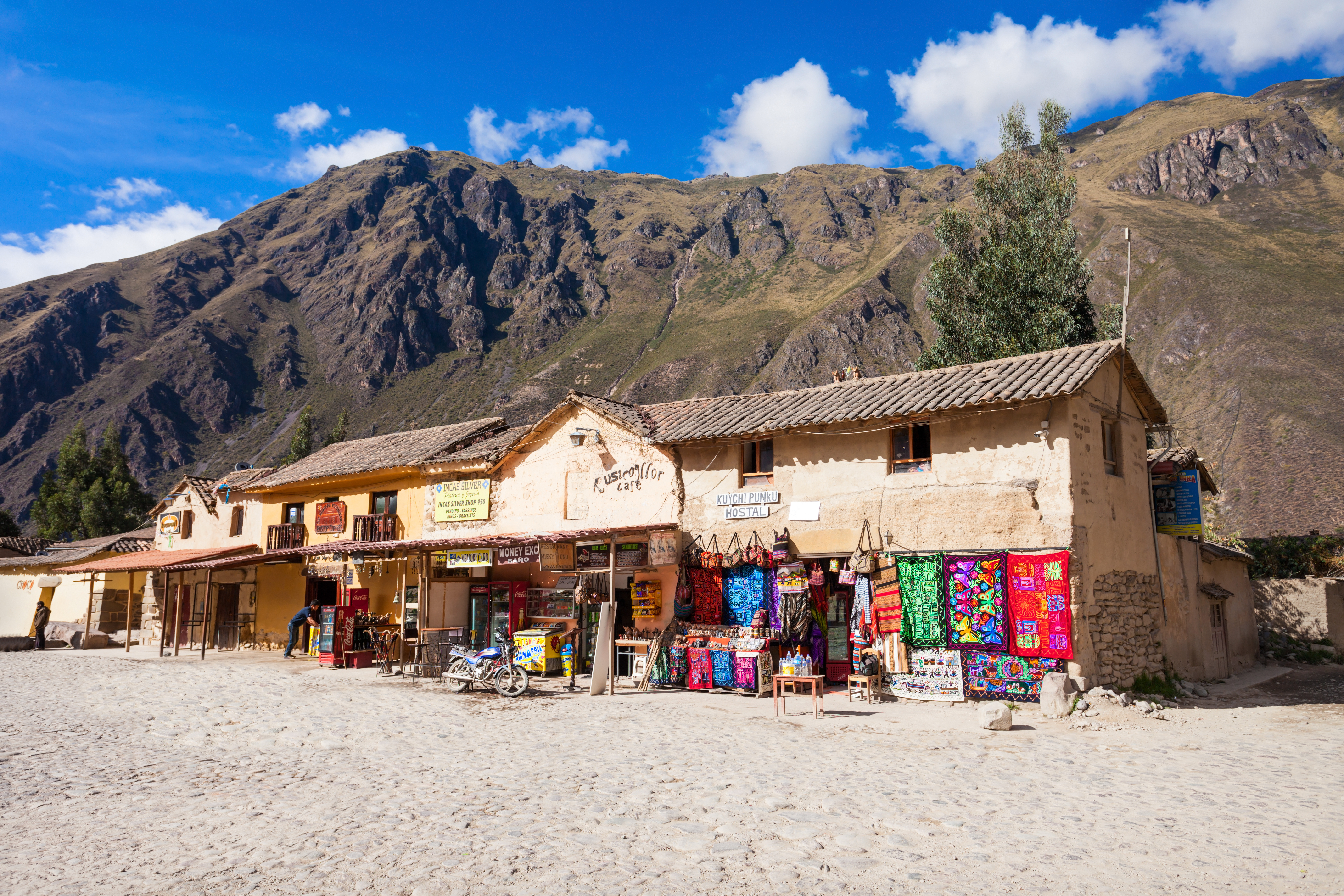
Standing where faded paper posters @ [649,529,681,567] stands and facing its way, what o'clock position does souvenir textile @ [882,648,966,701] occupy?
The souvenir textile is roughly at 10 o'clock from the faded paper posters.

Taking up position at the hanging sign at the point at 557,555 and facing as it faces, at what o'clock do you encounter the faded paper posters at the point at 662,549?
the faded paper posters at the point at 662,549 is roughly at 10 o'clock from the hanging sign at the point at 557,555.

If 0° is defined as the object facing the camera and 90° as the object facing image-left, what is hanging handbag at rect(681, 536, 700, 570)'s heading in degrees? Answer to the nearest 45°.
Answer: approximately 0°

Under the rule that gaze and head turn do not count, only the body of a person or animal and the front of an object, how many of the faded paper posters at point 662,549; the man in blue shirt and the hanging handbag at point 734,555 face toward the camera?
2

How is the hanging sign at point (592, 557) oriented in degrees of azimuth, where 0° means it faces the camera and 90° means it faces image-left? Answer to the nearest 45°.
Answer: approximately 0°

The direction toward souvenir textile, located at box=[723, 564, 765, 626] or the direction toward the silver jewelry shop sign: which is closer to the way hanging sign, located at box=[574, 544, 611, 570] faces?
the souvenir textile

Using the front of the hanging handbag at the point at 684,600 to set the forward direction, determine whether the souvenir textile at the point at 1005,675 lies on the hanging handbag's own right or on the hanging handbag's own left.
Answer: on the hanging handbag's own left
